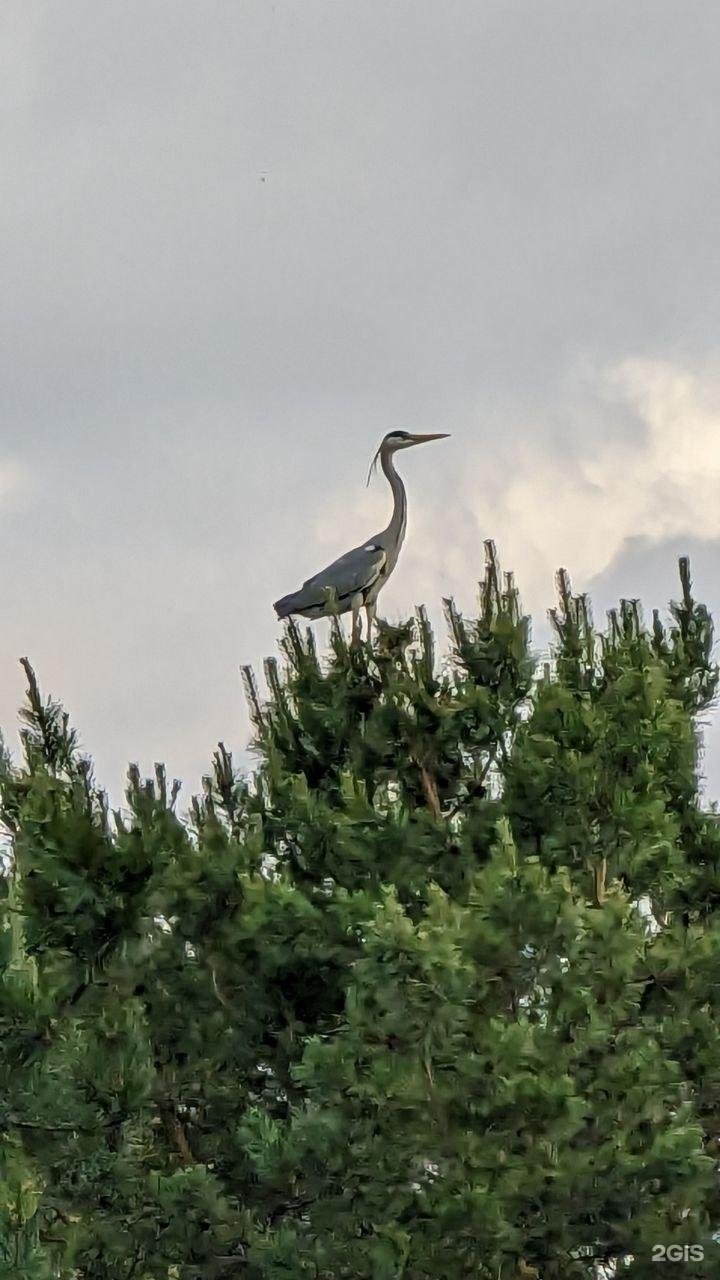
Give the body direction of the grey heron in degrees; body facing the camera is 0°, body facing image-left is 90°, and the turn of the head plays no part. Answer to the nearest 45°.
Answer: approximately 270°
